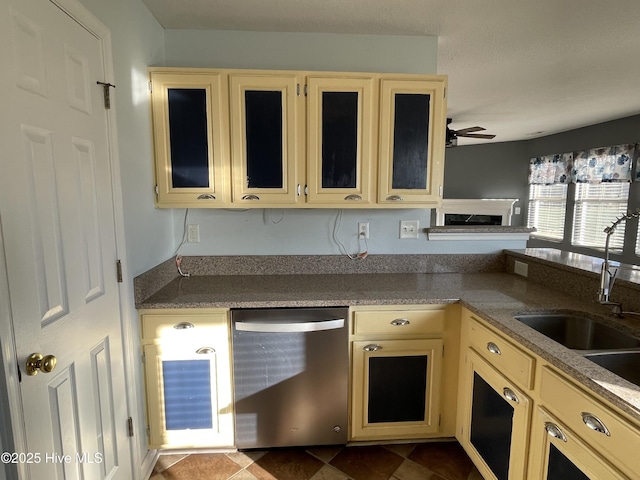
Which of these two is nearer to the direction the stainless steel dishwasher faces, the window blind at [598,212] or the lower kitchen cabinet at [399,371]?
the lower kitchen cabinet

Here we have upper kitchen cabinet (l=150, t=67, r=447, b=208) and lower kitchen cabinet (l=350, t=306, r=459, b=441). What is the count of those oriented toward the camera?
2

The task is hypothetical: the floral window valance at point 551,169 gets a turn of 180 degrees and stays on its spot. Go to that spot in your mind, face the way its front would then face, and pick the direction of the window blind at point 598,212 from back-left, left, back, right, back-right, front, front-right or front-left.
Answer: right

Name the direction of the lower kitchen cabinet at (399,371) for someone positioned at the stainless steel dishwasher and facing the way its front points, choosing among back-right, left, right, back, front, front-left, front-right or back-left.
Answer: left

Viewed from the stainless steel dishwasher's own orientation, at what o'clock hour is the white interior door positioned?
The white interior door is roughly at 2 o'clock from the stainless steel dishwasher.

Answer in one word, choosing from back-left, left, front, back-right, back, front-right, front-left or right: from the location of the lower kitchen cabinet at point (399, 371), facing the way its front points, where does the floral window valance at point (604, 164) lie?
back-left

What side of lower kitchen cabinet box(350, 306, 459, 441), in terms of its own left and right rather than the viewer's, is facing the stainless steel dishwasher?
right
